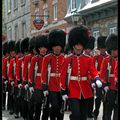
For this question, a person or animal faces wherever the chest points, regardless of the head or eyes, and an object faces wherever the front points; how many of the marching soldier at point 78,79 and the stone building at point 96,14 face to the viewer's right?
0

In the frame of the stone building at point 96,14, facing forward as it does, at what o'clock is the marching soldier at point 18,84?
The marching soldier is roughly at 11 o'clock from the stone building.

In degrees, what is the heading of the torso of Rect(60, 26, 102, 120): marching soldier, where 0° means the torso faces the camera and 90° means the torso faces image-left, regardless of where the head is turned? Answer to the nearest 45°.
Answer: approximately 0°

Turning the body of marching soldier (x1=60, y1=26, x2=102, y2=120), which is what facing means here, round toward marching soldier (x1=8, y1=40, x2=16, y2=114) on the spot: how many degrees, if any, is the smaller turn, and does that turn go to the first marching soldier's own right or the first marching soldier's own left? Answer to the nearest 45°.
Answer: approximately 135° to the first marching soldier's own right

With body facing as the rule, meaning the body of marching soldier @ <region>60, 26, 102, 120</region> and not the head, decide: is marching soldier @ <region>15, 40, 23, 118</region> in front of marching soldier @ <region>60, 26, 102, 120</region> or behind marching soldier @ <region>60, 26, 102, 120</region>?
behind

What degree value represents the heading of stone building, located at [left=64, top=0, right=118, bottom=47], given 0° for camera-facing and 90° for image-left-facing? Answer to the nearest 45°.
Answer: approximately 45°

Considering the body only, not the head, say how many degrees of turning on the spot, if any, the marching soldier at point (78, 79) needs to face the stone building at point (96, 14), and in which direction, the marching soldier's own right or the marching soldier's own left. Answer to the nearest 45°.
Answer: approximately 180°

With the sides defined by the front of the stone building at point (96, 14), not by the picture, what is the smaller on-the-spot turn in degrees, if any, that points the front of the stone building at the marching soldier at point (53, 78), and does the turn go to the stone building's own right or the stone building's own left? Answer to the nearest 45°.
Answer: approximately 45° to the stone building's own left

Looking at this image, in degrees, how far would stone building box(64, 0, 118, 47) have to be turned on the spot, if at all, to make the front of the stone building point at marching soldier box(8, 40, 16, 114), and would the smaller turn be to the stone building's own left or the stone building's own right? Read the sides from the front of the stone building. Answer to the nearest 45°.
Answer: approximately 45° to the stone building's own left
